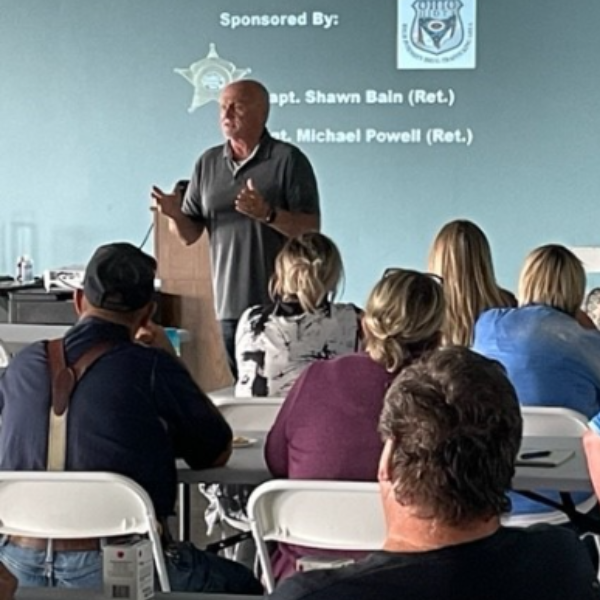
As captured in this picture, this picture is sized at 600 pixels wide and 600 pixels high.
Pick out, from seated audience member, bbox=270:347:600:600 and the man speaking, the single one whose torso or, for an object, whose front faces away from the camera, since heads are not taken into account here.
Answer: the seated audience member

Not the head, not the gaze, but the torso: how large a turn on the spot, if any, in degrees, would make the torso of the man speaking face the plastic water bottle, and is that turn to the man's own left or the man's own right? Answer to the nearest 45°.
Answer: approximately 90° to the man's own right

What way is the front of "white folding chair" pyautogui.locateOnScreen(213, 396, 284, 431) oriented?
away from the camera

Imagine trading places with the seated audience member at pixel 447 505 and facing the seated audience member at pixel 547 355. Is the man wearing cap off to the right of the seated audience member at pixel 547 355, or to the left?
left

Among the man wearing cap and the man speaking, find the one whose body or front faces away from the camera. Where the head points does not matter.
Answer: the man wearing cap

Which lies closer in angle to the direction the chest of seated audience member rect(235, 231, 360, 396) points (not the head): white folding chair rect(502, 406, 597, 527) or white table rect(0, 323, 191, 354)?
the white table

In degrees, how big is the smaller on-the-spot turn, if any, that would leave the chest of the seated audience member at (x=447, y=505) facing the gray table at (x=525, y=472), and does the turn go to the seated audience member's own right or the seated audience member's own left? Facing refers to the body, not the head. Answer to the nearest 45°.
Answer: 0° — they already face it

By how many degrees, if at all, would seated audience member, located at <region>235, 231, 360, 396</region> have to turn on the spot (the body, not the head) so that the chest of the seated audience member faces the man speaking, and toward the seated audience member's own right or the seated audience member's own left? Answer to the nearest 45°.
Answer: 0° — they already face them

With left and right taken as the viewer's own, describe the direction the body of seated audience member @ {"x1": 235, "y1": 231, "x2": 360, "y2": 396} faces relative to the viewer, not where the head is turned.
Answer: facing away from the viewer

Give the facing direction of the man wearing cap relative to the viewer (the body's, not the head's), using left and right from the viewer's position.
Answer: facing away from the viewer

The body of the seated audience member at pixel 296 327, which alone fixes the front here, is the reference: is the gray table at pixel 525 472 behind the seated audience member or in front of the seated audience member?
behind

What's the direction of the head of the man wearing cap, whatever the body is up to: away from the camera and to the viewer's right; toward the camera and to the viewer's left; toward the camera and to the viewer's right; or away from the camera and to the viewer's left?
away from the camera and to the viewer's right

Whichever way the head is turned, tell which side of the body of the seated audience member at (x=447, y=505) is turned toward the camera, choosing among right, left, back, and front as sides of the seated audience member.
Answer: back

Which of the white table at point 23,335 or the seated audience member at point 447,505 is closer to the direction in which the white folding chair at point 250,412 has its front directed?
the white table
